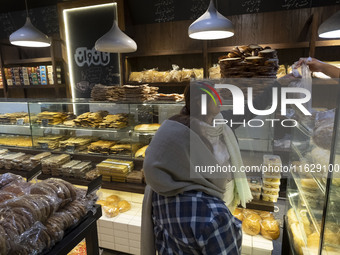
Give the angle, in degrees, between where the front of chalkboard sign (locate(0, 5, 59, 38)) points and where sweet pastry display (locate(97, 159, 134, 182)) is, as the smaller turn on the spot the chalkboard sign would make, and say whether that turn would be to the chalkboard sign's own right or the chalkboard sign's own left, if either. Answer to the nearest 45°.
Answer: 0° — it already faces it

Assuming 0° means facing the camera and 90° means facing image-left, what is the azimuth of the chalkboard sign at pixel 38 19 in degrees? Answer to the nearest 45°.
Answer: approximately 0°

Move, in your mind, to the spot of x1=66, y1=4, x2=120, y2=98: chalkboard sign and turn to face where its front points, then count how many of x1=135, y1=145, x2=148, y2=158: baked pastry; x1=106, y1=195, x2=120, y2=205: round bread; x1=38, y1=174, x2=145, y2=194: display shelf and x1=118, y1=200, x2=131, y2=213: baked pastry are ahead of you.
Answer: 4

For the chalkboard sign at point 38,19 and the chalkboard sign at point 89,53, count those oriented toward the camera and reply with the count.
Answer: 2

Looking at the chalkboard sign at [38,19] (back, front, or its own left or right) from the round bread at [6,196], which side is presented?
front

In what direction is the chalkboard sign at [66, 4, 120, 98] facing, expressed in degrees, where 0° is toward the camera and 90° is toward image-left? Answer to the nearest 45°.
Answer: approximately 0°

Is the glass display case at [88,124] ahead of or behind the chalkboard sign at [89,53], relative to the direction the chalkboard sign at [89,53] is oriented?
ahead

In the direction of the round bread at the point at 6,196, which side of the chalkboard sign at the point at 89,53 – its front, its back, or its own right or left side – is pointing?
front
